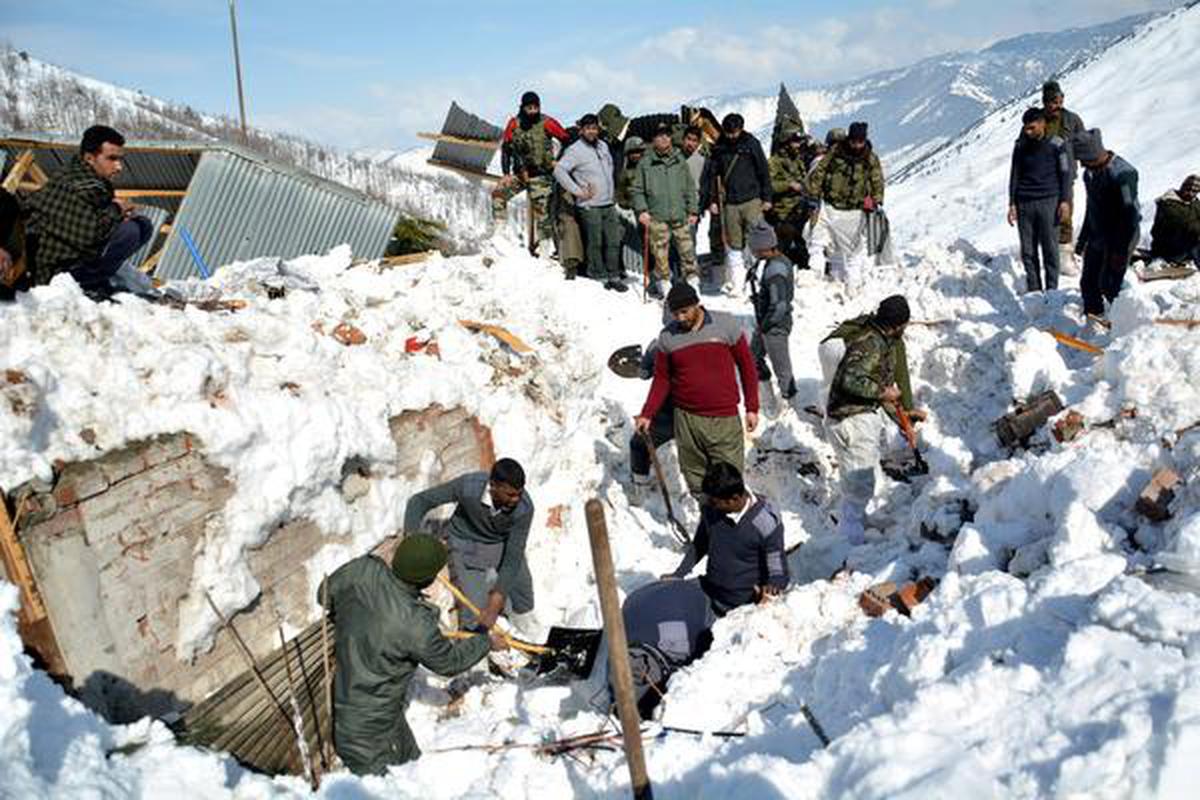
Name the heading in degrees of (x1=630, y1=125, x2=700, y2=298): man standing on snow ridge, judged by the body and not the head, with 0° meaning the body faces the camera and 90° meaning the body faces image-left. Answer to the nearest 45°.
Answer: approximately 0°

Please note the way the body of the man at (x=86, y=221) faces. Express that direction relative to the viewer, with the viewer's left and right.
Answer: facing to the right of the viewer

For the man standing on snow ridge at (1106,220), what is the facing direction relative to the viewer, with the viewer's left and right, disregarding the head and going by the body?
facing the viewer and to the left of the viewer

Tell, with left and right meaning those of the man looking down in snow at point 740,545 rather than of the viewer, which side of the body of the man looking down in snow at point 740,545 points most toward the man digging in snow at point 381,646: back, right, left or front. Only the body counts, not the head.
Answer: front

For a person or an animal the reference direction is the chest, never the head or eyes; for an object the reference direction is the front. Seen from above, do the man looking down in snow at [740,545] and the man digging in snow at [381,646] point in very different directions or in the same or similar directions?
very different directions

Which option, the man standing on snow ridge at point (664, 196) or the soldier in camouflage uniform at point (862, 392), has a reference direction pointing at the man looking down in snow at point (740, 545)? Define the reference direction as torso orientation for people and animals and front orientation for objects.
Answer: the man standing on snow ridge

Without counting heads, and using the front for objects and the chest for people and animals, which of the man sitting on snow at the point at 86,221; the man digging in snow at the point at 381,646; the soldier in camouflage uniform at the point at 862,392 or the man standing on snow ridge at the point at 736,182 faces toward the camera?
the man standing on snow ridge at the point at 736,182

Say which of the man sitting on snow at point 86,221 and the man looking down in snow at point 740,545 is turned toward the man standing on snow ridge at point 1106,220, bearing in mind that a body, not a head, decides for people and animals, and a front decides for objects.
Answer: the man sitting on snow at point 86,221

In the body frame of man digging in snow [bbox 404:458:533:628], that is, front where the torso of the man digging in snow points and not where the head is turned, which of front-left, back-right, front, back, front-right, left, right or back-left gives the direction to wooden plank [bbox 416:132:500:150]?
back-left

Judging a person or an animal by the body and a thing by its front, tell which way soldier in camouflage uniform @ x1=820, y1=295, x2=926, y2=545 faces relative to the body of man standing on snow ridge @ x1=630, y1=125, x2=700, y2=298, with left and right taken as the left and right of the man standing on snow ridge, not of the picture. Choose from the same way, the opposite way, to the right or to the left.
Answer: to the left

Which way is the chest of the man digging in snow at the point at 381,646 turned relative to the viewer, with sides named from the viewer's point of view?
facing away from the viewer and to the right of the viewer

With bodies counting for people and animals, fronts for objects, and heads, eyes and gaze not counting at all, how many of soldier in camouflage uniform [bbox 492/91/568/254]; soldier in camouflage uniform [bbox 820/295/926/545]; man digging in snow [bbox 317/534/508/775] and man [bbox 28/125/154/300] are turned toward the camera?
1

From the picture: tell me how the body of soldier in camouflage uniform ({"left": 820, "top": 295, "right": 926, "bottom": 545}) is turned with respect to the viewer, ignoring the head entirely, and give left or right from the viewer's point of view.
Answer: facing to the right of the viewer
